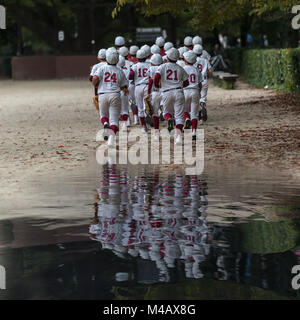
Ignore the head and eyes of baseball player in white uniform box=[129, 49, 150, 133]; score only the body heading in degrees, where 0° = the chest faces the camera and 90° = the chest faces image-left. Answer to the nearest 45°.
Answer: approximately 180°

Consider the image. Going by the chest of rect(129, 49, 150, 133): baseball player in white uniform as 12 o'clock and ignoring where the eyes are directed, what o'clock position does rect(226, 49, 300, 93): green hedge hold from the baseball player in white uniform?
The green hedge is roughly at 1 o'clock from the baseball player in white uniform.

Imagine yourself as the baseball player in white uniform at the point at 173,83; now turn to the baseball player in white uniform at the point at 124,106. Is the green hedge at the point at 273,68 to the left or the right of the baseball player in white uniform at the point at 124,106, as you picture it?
right

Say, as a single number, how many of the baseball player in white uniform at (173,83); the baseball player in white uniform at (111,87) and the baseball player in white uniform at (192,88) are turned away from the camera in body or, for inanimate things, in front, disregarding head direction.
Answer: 3

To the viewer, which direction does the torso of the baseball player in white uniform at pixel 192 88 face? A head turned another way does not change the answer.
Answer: away from the camera

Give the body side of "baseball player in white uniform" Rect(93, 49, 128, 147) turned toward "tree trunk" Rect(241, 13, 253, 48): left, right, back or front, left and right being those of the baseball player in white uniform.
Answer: front

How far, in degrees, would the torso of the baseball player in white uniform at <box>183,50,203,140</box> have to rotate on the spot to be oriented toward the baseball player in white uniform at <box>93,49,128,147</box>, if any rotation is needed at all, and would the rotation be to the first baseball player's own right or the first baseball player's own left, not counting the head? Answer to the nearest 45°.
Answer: approximately 135° to the first baseball player's own left

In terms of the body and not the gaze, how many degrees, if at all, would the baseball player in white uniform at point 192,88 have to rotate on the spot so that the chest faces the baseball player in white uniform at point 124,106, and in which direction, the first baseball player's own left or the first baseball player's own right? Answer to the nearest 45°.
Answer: approximately 45° to the first baseball player's own left

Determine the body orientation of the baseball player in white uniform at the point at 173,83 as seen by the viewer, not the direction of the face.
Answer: away from the camera

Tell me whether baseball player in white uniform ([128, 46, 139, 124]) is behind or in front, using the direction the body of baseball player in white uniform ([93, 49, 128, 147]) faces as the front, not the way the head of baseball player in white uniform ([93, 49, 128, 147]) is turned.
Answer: in front

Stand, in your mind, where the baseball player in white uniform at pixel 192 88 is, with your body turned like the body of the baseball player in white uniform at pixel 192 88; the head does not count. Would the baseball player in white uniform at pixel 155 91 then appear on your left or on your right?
on your left

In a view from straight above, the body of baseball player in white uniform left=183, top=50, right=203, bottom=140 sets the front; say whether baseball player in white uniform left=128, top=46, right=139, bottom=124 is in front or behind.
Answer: in front

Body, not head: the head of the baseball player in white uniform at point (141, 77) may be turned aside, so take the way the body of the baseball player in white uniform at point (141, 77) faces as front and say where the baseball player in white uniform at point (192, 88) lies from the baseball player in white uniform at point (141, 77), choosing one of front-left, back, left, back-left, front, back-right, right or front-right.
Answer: back-right

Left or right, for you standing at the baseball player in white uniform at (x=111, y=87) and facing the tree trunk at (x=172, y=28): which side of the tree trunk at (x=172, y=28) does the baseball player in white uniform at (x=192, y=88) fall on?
right

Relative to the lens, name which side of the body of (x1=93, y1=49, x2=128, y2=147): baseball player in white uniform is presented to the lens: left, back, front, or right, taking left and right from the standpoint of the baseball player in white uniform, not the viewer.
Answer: back

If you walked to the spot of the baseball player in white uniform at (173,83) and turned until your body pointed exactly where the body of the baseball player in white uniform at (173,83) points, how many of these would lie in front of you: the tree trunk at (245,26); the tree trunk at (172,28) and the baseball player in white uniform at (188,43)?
3
